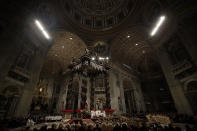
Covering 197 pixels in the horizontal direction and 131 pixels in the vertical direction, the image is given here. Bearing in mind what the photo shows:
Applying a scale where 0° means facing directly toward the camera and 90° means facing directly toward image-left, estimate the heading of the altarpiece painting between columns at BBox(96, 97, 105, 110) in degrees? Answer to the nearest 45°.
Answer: approximately 0°

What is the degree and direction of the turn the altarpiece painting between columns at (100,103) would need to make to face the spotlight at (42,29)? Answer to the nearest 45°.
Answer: approximately 45° to its right

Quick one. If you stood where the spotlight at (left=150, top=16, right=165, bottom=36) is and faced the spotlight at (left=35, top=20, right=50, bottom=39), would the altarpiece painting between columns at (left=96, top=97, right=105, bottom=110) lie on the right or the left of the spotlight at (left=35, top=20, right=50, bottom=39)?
right

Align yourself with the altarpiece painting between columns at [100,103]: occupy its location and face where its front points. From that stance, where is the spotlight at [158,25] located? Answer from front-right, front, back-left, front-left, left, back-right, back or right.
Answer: front-left
